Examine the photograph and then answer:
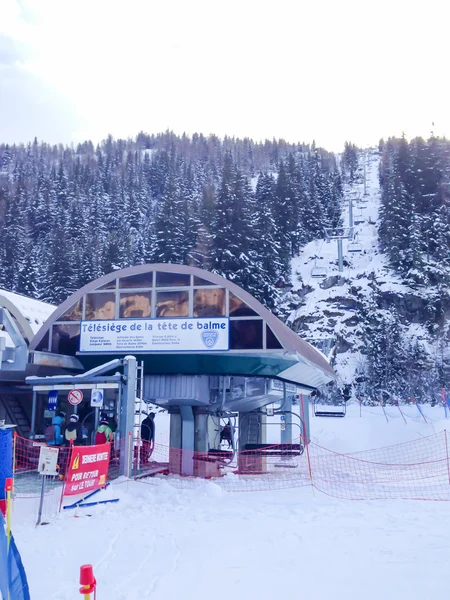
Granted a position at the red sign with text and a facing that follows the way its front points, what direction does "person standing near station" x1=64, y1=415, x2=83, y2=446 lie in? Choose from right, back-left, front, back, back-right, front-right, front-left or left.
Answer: back

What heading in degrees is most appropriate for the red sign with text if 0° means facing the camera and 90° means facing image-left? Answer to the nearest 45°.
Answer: approximately 0°

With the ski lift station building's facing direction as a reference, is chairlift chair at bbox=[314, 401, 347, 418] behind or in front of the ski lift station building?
behind

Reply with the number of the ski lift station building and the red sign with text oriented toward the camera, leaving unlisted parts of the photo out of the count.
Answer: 2

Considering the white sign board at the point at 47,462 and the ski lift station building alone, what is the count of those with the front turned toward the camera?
2

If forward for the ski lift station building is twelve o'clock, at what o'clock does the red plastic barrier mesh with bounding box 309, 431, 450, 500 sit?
The red plastic barrier mesh is roughly at 9 o'clock from the ski lift station building.

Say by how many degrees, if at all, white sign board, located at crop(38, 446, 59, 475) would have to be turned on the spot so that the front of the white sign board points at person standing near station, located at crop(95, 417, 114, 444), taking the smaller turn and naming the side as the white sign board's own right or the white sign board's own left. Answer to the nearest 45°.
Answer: approximately 180°

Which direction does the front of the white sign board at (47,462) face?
toward the camera

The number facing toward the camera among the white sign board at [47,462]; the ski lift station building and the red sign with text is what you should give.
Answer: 3

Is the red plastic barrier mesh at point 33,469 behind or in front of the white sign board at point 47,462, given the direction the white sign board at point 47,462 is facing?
behind

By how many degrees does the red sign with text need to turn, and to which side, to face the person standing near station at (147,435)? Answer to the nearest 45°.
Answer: approximately 180°

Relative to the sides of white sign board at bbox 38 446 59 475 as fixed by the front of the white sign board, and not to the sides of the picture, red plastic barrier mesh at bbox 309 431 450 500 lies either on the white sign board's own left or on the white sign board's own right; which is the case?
on the white sign board's own left

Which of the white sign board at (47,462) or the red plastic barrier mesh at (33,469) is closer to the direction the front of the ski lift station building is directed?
the white sign board
